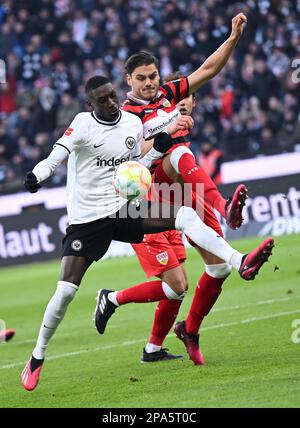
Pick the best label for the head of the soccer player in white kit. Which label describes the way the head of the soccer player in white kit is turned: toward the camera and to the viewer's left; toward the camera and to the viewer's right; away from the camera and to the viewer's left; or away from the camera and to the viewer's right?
toward the camera and to the viewer's right

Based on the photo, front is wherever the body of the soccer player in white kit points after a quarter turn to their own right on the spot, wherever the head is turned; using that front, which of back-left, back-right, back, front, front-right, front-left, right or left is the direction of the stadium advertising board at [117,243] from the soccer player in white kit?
back-right

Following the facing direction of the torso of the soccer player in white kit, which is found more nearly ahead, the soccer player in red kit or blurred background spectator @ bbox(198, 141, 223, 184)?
the soccer player in red kit

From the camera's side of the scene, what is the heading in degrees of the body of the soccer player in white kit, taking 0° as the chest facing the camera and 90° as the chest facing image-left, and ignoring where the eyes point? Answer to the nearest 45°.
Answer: approximately 315°

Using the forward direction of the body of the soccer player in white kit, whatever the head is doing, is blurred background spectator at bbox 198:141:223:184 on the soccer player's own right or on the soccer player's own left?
on the soccer player's own left

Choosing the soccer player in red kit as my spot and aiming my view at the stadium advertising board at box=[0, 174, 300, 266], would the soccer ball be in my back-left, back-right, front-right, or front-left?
back-left

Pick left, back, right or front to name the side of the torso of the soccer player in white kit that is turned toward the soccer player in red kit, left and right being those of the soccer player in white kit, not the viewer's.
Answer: left
